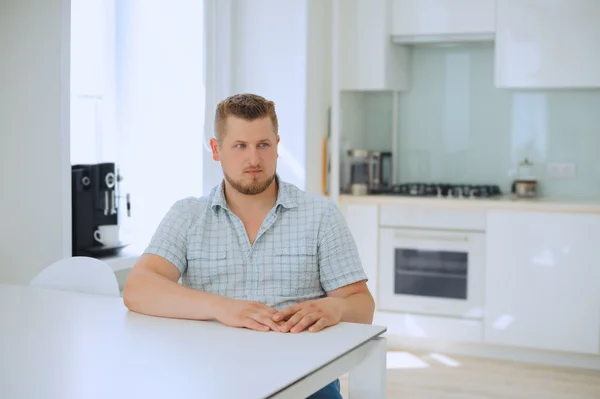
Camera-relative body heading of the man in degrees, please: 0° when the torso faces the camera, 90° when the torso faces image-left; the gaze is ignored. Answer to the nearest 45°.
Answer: approximately 0°

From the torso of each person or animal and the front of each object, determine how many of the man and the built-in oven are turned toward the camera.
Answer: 2

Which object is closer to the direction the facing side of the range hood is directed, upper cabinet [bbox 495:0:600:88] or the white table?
the white table

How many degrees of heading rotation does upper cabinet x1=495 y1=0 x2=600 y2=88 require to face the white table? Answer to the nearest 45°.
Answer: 0° — it already faces it

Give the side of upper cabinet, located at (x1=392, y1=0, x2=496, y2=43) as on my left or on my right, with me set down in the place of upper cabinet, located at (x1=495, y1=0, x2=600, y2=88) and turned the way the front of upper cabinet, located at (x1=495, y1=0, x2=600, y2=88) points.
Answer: on my right
